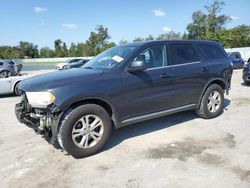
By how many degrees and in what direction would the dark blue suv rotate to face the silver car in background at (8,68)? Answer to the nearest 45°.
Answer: approximately 90° to its right

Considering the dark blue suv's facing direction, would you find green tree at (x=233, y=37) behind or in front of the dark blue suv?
behind

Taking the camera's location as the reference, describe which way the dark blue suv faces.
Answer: facing the viewer and to the left of the viewer
